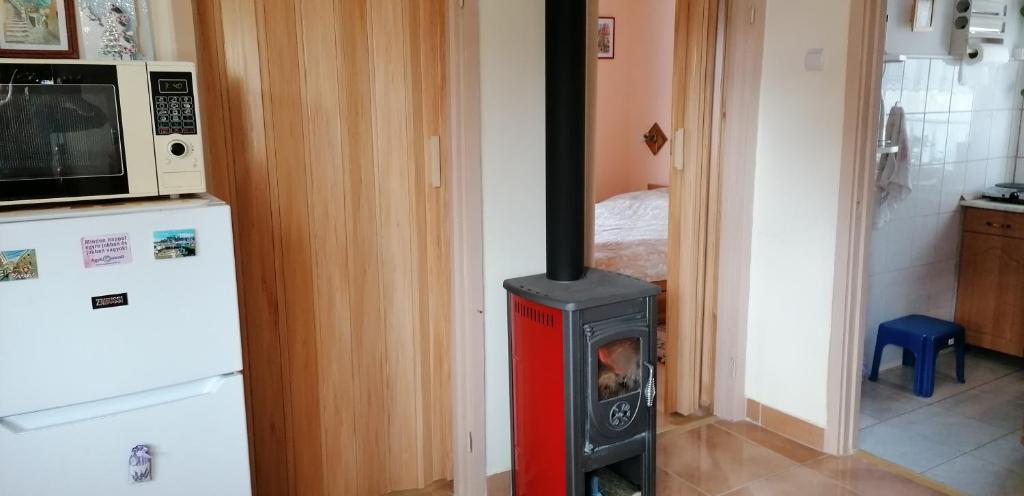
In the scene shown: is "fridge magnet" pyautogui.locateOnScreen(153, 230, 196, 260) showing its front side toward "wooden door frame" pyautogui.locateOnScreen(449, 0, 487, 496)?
no

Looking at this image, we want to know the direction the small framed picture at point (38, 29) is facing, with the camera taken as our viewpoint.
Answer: facing the viewer

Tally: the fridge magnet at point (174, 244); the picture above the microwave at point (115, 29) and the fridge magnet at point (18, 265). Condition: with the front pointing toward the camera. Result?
3

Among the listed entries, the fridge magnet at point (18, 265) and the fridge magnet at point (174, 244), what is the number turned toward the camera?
2

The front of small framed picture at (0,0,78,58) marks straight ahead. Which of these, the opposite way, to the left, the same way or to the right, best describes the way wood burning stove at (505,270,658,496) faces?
the same way

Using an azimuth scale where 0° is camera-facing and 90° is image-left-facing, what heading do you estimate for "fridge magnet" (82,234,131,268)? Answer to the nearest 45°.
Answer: approximately 0°

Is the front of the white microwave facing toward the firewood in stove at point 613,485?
no

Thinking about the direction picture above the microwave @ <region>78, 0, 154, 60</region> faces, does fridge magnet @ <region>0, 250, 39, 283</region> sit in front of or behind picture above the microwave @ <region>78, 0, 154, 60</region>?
in front

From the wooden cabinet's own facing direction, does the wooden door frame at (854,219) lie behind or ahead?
ahead

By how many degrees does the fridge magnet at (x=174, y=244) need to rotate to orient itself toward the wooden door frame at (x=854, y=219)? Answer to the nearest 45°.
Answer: approximately 90° to its left

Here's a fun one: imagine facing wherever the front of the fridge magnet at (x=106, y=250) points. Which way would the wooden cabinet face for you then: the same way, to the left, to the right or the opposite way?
to the right

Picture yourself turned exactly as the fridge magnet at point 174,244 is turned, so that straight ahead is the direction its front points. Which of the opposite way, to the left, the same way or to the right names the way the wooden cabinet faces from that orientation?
to the right

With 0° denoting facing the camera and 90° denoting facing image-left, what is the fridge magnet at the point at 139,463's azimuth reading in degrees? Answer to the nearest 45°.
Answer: approximately 0°

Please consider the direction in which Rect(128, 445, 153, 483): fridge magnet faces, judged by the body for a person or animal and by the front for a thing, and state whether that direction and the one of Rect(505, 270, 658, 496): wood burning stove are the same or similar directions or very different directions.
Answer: same or similar directions

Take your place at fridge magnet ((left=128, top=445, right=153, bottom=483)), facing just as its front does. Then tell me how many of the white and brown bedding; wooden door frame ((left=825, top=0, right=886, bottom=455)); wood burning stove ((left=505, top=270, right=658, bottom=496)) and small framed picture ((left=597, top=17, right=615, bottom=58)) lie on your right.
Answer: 0

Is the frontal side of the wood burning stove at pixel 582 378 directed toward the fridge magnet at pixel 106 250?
no

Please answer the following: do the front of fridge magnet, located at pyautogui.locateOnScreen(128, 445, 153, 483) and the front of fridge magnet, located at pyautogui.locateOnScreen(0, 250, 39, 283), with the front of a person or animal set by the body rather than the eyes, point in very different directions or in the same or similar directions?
same or similar directions

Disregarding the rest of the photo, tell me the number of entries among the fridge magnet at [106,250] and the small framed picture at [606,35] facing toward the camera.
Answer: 2

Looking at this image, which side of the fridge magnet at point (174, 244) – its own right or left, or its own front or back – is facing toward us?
front

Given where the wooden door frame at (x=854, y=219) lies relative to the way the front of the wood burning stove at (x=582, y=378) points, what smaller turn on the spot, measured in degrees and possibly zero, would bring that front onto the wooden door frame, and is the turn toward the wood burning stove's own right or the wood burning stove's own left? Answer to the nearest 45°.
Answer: approximately 90° to the wood burning stove's own left
